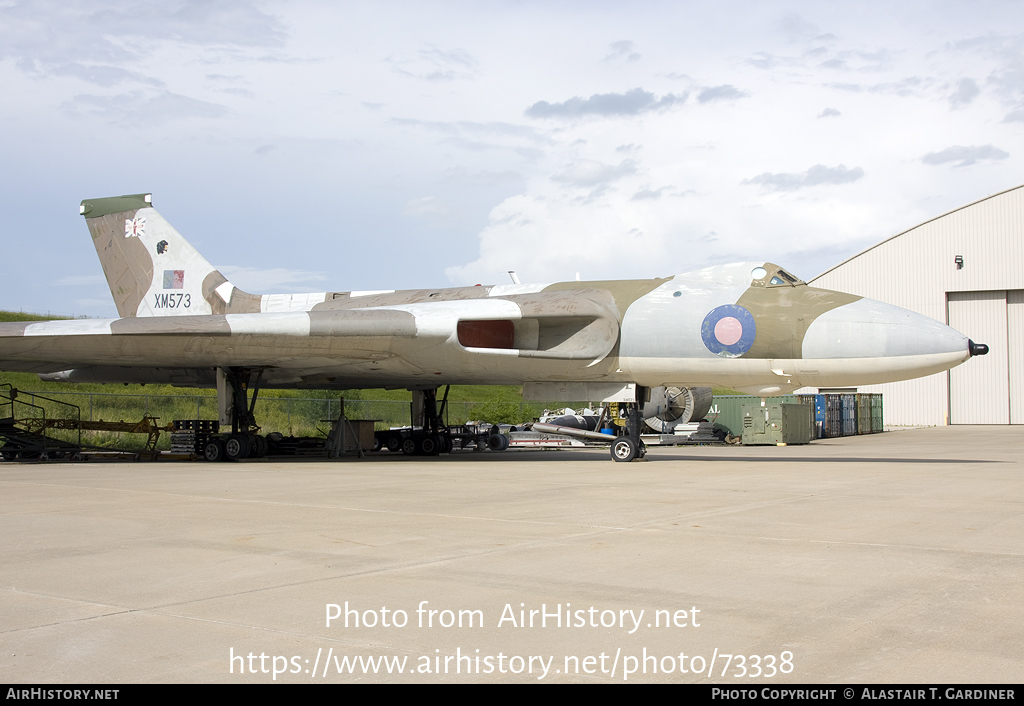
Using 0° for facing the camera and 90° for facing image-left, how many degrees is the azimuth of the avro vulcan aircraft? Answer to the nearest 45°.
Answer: approximately 315°
